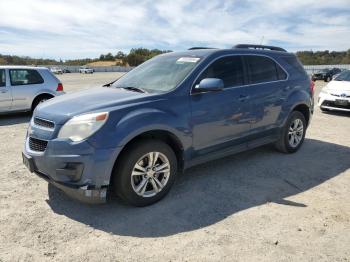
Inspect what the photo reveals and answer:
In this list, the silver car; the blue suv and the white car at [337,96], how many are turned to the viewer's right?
0

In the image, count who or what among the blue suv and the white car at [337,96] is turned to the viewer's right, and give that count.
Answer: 0

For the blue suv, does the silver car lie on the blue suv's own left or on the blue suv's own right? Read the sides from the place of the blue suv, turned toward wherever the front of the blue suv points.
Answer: on the blue suv's own right

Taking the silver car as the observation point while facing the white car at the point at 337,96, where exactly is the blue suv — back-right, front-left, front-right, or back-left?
front-right

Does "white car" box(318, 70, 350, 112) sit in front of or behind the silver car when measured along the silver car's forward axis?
behind

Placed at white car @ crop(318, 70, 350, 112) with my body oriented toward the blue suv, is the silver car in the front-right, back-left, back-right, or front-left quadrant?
front-right

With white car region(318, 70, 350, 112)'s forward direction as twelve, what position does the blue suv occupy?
The blue suv is roughly at 11 o'clock from the white car.

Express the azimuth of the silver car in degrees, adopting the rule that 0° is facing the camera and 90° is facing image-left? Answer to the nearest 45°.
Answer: approximately 90°

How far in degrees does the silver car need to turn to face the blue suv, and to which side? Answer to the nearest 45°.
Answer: approximately 90° to its left

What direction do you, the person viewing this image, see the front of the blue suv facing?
facing the viewer and to the left of the viewer

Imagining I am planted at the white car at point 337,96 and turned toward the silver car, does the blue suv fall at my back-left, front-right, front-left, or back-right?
front-left

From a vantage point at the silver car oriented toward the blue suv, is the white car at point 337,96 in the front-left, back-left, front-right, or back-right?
front-left

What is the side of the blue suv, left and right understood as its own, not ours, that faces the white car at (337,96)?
back
